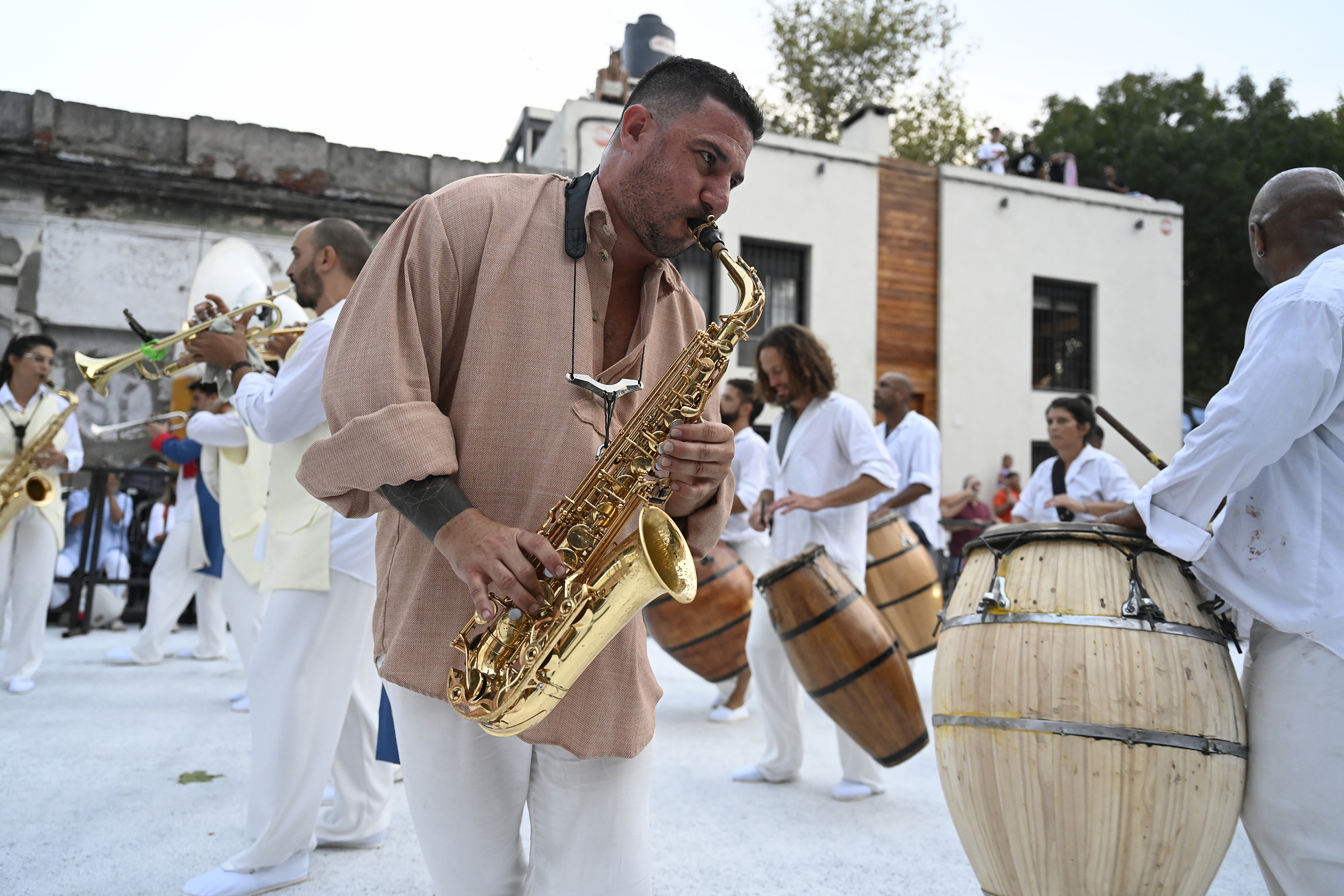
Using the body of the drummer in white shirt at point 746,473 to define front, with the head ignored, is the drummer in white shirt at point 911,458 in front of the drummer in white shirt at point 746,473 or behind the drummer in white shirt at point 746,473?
behind

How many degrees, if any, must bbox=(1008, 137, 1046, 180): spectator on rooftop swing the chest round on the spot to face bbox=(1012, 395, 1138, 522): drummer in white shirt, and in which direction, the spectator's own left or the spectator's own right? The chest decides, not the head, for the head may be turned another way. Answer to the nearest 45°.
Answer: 0° — they already face them

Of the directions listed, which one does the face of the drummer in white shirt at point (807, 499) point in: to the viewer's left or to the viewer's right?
to the viewer's left

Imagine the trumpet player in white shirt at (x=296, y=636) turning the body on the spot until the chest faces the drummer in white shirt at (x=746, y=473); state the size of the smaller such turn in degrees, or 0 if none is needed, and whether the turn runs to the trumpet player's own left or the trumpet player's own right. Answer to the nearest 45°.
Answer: approximately 135° to the trumpet player's own right

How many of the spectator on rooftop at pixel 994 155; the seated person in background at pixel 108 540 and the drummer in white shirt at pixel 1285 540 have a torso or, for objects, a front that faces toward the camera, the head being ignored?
2

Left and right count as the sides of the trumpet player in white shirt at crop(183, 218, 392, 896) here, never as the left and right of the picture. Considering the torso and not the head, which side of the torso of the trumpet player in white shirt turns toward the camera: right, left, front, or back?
left

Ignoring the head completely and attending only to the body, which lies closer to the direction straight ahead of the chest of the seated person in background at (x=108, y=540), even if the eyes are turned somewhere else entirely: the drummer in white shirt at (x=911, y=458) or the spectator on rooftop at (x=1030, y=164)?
the drummer in white shirt

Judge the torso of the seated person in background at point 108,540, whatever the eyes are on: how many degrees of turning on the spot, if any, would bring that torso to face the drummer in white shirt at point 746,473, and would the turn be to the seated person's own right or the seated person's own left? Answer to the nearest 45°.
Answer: approximately 45° to the seated person's own left

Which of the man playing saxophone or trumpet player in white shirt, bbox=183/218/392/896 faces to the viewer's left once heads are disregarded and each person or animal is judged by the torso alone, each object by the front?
the trumpet player in white shirt

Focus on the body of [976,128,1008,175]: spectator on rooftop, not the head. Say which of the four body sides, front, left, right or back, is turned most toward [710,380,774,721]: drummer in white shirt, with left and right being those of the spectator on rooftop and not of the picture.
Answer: front

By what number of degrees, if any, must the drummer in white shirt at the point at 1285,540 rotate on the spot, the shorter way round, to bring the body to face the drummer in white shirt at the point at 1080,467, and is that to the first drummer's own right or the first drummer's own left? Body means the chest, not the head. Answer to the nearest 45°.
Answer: approximately 45° to the first drummer's own right
